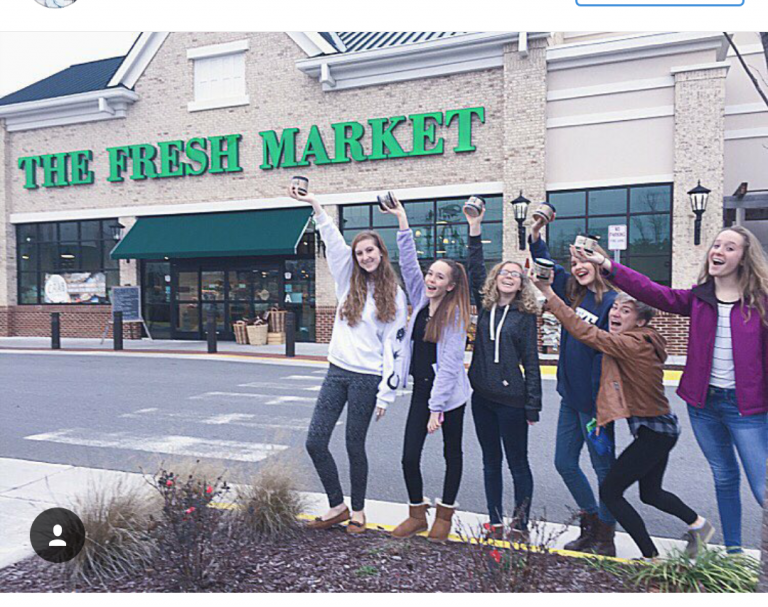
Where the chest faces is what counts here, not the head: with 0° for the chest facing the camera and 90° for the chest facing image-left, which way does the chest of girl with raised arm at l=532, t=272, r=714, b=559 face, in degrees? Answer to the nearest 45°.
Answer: approximately 90°

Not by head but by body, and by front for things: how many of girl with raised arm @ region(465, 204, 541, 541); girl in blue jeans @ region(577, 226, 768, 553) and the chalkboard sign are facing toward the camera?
3

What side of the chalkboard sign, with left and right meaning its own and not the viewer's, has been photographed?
front

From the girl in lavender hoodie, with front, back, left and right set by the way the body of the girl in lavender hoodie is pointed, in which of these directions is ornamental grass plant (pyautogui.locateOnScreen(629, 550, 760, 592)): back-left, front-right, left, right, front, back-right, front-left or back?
left

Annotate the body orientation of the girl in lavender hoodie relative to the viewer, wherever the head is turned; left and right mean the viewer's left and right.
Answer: facing the viewer and to the left of the viewer

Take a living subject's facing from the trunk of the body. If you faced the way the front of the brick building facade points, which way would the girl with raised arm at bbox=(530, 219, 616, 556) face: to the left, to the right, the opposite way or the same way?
the same way

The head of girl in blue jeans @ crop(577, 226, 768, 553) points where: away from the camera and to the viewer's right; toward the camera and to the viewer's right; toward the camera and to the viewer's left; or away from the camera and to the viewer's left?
toward the camera and to the viewer's left

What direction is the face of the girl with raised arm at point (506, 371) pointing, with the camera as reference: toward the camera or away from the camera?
toward the camera

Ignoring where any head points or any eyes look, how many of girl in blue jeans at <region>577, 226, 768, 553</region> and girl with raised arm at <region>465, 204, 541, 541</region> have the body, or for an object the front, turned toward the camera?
2

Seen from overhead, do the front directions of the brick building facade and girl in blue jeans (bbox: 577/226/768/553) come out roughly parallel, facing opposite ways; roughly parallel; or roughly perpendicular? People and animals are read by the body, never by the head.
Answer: roughly parallel

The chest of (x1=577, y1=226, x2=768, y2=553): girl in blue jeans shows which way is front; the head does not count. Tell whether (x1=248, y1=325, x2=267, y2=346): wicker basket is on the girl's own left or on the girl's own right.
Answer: on the girl's own right

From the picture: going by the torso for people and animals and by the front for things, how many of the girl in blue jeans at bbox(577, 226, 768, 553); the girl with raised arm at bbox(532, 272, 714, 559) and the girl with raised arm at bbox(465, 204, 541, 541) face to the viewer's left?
1

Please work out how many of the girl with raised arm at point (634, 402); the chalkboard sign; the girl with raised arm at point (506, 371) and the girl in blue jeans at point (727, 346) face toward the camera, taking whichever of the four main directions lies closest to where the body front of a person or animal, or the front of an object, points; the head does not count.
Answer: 3

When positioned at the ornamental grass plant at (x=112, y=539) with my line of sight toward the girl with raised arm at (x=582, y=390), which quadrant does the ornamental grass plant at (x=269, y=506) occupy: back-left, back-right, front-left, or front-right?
front-left

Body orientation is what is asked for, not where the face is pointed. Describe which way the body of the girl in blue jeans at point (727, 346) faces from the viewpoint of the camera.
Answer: toward the camera

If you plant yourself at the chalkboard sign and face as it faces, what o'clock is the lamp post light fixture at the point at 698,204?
The lamp post light fixture is roughly at 10 o'clock from the chalkboard sign.

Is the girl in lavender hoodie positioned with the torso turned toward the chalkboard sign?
no

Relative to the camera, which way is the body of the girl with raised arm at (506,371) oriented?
toward the camera
